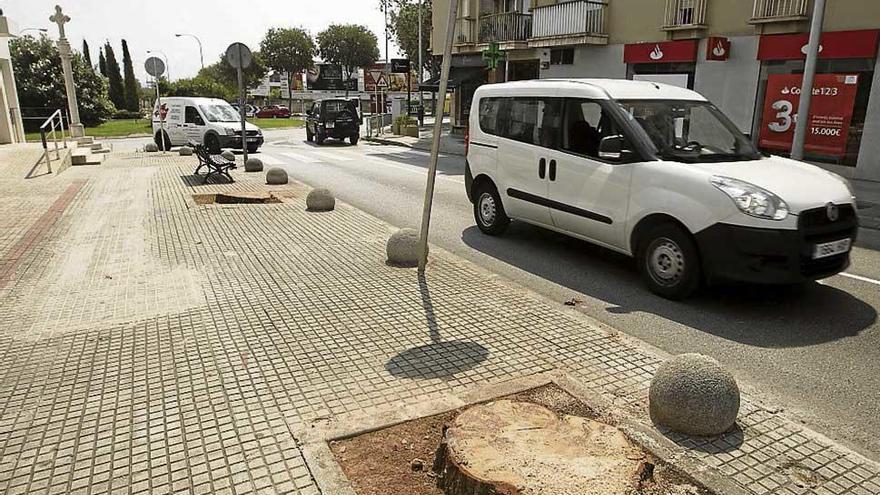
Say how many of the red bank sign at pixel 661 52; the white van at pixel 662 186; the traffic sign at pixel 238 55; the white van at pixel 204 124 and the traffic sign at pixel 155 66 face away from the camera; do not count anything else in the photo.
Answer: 2

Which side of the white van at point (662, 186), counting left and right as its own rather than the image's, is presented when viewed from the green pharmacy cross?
back

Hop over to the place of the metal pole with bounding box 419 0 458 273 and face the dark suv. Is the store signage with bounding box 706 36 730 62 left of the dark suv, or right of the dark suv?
right

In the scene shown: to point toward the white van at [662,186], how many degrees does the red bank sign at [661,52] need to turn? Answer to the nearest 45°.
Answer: approximately 45° to its left

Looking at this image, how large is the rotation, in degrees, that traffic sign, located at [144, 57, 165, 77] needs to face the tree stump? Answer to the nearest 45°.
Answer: approximately 180°

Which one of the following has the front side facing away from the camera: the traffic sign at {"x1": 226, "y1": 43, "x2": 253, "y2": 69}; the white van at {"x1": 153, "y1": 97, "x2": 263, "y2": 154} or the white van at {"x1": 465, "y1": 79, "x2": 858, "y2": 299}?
the traffic sign

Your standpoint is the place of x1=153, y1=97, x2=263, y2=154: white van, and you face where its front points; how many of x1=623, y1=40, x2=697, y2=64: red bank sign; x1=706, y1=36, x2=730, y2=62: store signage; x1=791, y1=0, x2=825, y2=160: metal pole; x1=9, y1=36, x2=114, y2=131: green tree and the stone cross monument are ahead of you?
3

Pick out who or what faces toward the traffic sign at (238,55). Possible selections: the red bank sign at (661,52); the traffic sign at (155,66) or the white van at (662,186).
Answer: the red bank sign

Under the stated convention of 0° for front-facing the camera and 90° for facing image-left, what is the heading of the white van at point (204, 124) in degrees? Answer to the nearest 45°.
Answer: approximately 315°

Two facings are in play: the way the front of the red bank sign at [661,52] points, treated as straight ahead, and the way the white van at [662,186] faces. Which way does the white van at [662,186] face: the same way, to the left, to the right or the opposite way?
to the left

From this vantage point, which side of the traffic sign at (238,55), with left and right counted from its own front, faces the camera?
back

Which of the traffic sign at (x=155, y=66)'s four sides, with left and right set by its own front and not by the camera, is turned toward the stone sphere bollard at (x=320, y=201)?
back

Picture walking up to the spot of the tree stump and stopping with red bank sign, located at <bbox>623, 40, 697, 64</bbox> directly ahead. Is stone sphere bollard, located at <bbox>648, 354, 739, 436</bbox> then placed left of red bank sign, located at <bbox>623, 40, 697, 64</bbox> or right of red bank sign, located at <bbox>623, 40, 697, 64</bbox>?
right

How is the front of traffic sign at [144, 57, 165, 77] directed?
away from the camera

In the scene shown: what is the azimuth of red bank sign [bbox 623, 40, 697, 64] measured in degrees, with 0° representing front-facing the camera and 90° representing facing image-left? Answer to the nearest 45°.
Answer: approximately 45°
